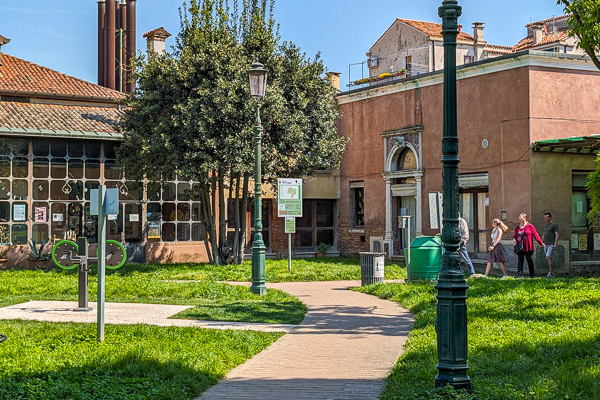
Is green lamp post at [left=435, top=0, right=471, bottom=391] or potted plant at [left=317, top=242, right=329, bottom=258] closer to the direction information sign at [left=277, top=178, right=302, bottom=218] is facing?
the green lamp post

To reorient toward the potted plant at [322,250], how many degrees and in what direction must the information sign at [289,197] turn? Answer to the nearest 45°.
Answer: approximately 180°

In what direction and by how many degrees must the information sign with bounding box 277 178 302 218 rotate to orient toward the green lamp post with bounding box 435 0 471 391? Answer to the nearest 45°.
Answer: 0° — it already faces it

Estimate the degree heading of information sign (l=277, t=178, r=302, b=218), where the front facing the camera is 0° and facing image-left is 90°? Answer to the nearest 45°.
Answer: approximately 0°

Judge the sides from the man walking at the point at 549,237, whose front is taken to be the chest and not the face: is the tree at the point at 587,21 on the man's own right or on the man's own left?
on the man's own left

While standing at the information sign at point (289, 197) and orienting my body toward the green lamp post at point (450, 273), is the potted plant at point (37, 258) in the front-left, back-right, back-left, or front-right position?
back-right
